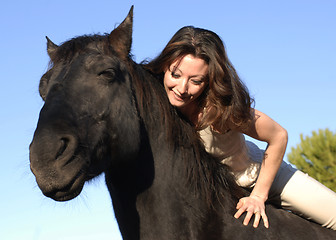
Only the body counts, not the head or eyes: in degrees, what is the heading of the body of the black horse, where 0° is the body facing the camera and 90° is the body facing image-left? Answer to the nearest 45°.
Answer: approximately 45°

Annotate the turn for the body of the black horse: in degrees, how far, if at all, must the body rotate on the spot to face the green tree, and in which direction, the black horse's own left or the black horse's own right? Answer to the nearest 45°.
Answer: approximately 180°
